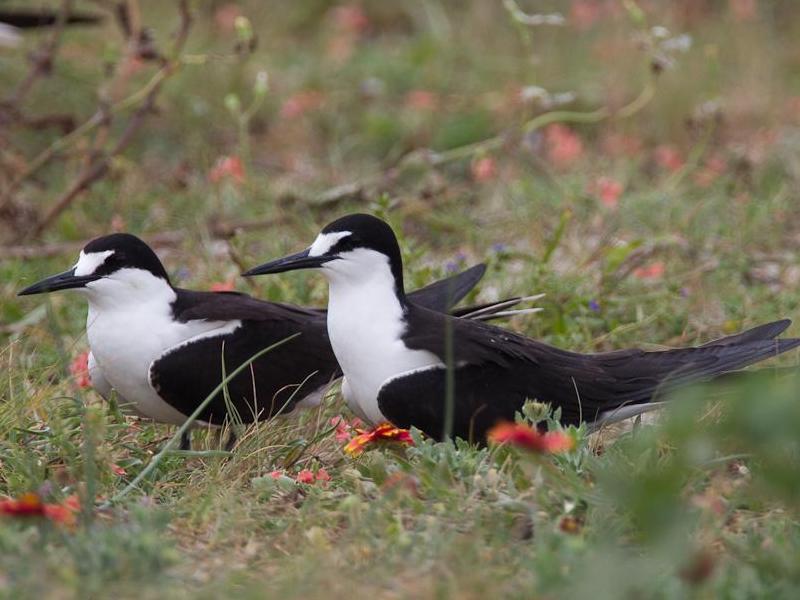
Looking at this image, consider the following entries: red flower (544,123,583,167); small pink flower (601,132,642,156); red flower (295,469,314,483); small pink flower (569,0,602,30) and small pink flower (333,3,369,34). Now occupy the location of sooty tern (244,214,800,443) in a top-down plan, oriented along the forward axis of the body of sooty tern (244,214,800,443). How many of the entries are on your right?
4

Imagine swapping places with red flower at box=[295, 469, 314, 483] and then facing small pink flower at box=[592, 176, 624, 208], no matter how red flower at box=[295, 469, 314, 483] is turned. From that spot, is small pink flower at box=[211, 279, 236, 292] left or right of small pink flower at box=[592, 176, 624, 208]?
left

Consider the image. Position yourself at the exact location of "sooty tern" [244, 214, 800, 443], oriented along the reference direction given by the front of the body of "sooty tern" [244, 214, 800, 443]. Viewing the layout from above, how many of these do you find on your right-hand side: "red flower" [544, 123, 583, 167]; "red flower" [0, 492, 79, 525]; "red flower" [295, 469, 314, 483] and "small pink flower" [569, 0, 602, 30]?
2

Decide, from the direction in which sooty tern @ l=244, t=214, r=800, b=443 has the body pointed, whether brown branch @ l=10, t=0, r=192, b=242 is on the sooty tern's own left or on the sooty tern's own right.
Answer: on the sooty tern's own right

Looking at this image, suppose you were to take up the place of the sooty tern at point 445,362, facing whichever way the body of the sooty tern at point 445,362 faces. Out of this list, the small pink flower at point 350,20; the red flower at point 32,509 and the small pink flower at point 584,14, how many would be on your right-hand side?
2

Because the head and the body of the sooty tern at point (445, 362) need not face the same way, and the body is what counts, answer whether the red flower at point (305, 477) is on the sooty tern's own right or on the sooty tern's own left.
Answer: on the sooty tern's own left

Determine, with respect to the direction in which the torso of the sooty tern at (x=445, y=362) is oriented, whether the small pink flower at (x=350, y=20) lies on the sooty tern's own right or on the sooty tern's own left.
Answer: on the sooty tern's own right

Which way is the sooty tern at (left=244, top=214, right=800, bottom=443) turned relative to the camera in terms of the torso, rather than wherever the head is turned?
to the viewer's left

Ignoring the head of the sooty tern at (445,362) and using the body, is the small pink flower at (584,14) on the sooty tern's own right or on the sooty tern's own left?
on the sooty tern's own right

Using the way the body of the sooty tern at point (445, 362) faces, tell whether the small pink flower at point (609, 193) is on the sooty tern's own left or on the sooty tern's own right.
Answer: on the sooty tern's own right

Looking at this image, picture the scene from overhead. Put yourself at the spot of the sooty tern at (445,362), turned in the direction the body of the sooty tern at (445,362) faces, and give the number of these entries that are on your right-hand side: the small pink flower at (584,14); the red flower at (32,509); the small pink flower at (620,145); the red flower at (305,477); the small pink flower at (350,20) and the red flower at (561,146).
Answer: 4

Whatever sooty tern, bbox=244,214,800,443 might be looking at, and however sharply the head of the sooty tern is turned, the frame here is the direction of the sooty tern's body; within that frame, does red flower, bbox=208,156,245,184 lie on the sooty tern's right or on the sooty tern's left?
on the sooty tern's right

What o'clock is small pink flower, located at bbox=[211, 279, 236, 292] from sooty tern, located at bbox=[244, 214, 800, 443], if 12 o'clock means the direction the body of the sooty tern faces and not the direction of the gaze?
The small pink flower is roughly at 2 o'clock from the sooty tern.

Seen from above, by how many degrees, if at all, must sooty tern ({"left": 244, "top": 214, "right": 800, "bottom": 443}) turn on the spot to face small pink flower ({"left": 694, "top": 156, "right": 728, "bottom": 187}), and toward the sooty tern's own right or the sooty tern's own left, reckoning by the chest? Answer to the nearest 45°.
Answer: approximately 90° to the sooty tern's own right

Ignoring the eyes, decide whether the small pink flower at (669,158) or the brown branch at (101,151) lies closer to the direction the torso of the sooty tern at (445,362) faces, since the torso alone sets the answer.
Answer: the brown branch
